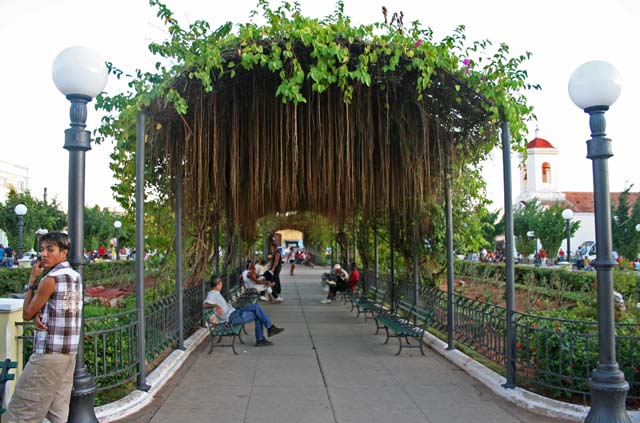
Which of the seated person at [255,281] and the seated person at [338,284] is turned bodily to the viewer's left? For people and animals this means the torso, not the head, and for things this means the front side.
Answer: the seated person at [338,284]

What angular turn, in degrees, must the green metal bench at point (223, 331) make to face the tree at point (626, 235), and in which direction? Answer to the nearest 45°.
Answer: approximately 45° to its left

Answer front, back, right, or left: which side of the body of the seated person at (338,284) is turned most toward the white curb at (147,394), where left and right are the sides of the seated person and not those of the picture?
left

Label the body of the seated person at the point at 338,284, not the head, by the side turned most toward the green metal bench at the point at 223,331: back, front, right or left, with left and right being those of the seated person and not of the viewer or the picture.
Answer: left

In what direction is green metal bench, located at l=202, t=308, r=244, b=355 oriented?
to the viewer's right

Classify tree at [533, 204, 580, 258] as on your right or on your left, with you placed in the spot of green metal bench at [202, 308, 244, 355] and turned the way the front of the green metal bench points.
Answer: on your left

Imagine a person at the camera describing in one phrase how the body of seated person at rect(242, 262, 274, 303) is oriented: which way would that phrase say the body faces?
to the viewer's right

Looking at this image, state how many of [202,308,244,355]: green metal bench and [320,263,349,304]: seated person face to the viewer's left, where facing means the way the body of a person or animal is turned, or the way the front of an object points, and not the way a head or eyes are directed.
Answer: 1

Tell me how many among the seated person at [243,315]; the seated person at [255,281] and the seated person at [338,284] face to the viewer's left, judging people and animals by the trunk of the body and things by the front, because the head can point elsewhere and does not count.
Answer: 1

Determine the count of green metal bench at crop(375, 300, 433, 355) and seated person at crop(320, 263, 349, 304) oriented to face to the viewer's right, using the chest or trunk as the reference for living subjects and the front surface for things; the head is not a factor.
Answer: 0

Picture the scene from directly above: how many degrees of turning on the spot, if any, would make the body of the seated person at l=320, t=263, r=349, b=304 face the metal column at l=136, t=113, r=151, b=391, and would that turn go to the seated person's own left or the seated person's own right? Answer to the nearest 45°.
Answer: approximately 90° to the seated person's own left

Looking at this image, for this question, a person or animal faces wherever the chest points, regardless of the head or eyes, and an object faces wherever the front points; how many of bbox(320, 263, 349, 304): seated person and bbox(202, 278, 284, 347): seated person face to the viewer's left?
1

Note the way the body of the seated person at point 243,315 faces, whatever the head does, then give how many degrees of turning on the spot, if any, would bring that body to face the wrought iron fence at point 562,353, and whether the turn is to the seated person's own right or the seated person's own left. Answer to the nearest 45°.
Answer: approximately 45° to the seated person's own right

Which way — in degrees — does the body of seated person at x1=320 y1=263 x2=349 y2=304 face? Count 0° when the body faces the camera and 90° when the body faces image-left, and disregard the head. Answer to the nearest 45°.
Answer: approximately 90°

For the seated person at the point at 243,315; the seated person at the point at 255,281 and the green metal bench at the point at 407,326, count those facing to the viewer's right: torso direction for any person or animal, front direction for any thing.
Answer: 2

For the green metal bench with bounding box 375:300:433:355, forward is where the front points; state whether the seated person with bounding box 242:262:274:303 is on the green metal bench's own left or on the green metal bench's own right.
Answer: on the green metal bench's own right

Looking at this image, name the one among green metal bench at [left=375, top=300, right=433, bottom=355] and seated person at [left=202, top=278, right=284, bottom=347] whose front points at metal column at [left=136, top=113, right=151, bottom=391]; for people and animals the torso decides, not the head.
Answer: the green metal bench

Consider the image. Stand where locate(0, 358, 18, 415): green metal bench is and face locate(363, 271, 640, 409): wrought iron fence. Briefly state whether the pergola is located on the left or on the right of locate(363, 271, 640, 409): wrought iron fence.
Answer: left
